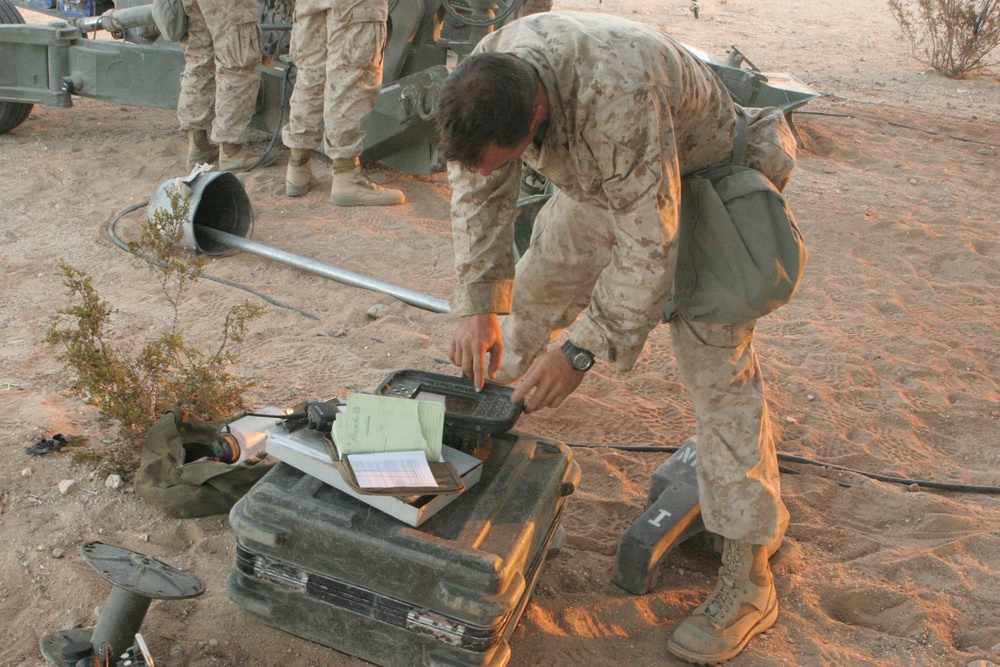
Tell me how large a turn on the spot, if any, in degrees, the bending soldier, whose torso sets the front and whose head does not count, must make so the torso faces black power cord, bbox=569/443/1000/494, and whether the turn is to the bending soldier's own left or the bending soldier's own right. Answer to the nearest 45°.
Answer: approximately 180°

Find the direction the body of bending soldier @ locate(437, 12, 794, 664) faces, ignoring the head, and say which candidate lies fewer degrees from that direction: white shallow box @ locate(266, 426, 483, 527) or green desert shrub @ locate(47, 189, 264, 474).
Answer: the white shallow box

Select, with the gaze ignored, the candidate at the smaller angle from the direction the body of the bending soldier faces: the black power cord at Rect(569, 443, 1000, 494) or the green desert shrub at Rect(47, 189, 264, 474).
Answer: the green desert shrub

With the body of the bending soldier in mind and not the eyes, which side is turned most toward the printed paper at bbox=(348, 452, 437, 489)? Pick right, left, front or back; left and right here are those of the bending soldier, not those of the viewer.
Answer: front

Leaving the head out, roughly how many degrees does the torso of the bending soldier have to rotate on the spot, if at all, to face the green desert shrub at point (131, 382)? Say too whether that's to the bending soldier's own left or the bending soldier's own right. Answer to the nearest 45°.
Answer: approximately 45° to the bending soldier's own right

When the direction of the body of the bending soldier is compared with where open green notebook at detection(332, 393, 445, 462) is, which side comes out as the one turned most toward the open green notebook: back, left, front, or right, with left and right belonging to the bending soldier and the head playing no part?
front

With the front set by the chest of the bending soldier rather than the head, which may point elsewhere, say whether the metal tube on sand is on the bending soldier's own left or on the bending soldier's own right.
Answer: on the bending soldier's own right

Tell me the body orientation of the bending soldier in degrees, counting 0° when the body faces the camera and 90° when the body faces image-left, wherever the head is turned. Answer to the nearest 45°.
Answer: approximately 45°

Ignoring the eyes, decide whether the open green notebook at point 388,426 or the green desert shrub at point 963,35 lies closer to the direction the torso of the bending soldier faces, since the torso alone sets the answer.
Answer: the open green notebook
